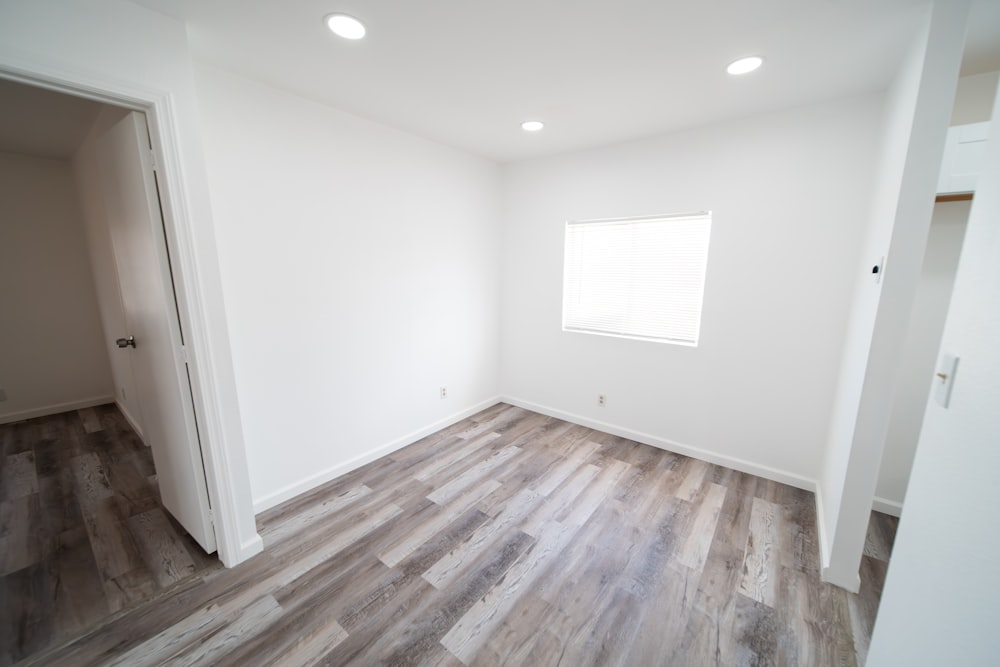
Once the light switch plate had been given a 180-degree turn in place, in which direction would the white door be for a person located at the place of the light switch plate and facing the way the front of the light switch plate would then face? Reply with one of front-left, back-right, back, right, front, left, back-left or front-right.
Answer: back

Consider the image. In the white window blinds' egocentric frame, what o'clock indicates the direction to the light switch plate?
The light switch plate is roughly at 10 o'clock from the white window blinds.

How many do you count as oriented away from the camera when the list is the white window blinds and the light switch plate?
0

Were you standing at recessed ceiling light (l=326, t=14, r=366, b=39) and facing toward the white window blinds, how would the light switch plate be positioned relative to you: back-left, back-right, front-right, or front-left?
front-right

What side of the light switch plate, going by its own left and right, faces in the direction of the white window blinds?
right

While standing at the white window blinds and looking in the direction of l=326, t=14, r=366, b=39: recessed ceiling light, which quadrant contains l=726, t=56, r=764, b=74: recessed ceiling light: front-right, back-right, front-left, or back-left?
front-left

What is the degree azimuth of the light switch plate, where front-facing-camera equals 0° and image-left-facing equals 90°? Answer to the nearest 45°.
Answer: approximately 45°

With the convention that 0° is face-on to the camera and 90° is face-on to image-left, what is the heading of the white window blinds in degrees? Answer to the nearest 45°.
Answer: approximately 45°

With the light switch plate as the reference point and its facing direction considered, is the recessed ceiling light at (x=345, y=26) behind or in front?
in front

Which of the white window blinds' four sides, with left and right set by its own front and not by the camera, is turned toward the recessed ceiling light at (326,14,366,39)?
front

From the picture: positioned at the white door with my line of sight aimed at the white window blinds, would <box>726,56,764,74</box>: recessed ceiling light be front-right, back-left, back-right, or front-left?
front-right
